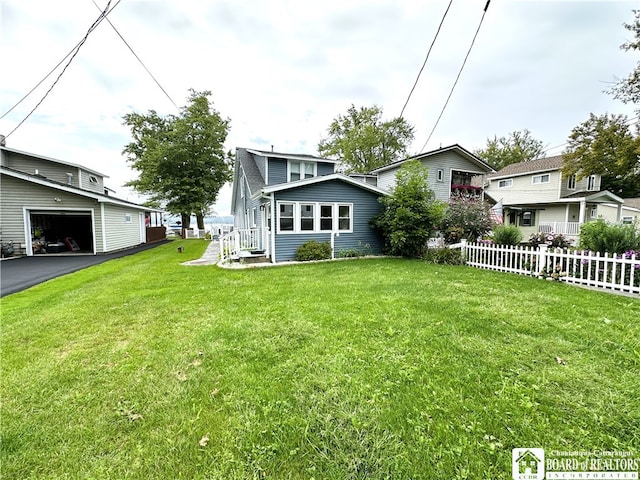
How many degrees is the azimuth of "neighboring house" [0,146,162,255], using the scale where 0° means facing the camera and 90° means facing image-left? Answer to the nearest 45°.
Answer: approximately 0°

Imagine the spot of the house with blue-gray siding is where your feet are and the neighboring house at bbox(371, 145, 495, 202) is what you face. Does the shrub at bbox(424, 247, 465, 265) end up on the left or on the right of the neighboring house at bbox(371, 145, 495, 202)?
right

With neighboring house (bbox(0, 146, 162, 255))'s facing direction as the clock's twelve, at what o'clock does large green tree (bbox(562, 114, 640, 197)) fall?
The large green tree is roughly at 10 o'clock from the neighboring house.

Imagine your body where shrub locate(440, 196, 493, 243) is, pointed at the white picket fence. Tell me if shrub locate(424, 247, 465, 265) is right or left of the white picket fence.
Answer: right

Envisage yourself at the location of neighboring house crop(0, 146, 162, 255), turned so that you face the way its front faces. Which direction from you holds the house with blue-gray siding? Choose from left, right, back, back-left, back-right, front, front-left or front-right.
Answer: front-left

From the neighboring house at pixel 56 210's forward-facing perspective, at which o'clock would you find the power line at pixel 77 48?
The power line is roughly at 12 o'clock from the neighboring house.

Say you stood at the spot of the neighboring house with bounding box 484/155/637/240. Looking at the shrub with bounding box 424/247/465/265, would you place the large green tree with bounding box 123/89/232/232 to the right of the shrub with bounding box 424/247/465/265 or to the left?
right

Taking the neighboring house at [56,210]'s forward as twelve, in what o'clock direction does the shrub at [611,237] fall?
The shrub is roughly at 11 o'clock from the neighboring house.

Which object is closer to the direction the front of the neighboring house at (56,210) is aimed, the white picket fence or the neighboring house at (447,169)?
the white picket fence

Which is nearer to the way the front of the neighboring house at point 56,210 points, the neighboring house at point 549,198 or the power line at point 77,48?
the power line

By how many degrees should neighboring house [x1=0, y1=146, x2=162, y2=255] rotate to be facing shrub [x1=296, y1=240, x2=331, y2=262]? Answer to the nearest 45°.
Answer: approximately 45° to its left

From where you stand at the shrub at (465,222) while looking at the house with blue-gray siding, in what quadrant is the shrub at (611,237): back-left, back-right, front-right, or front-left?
back-left

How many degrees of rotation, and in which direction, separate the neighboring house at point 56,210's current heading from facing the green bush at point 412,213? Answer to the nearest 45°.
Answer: approximately 45° to its left
